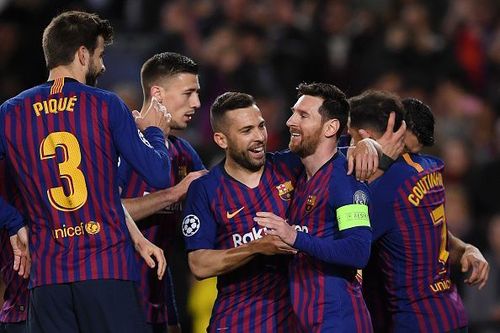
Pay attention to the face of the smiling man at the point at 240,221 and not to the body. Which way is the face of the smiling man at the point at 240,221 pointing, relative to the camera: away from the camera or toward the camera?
toward the camera
